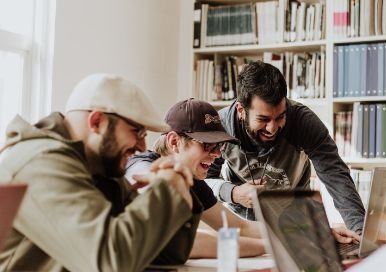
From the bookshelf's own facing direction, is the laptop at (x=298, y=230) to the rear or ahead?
ahead

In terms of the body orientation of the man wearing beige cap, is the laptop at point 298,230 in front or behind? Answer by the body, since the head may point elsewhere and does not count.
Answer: in front

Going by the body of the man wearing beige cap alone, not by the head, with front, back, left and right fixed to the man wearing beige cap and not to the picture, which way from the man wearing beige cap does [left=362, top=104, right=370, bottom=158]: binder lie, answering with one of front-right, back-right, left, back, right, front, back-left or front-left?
front-left

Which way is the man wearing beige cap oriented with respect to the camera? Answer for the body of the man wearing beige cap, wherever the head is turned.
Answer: to the viewer's right

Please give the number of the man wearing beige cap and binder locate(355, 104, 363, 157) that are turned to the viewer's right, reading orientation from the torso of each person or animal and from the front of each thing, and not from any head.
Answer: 1

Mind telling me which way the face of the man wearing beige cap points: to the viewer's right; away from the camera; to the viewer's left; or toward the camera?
to the viewer's right

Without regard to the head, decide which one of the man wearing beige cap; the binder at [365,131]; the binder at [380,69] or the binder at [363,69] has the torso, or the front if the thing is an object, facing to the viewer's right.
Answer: the man wearing beige cap
